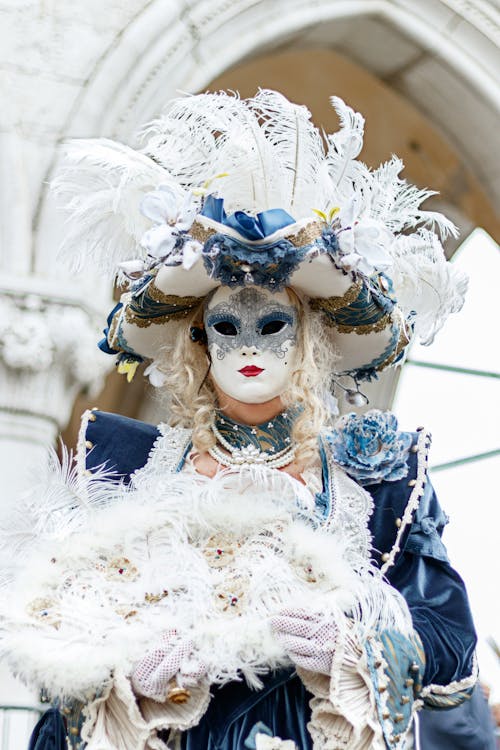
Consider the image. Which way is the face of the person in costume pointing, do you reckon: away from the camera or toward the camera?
toward the camera

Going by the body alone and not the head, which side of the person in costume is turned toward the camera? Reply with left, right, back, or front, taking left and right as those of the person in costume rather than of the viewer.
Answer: front
